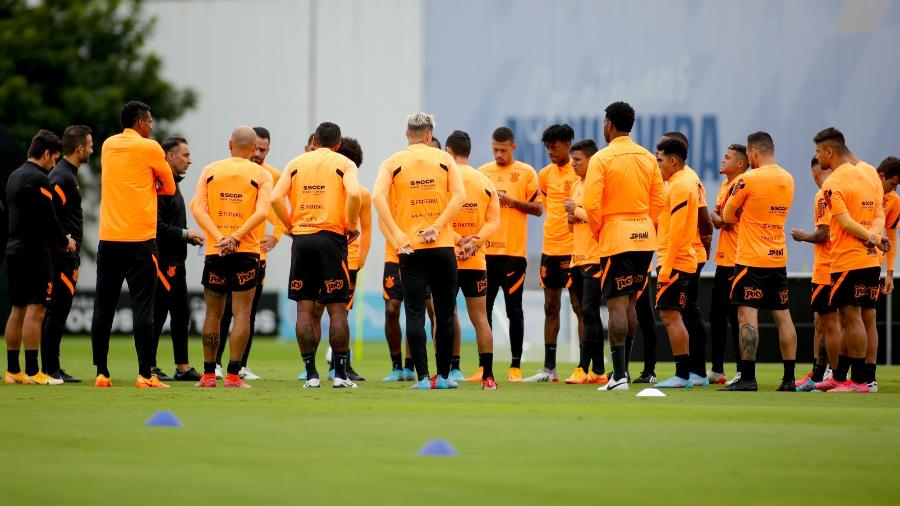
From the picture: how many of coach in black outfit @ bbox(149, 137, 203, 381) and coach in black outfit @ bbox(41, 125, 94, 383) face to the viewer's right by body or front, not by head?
2

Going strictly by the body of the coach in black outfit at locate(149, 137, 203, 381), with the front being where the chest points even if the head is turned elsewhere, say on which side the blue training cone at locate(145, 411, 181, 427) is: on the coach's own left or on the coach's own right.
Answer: on the coach's own right

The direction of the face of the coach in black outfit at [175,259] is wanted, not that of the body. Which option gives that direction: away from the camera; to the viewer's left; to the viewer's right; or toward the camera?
to the viewer's right

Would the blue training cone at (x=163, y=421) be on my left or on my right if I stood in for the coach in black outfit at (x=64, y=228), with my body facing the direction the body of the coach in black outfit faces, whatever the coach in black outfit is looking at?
on my right

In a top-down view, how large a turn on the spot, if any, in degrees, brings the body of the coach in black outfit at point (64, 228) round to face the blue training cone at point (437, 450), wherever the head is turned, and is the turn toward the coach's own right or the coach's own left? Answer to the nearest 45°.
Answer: approximately 90° to the coach's own right

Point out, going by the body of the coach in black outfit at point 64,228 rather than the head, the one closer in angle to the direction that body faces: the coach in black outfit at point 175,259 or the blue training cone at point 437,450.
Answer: the coach in black outfit

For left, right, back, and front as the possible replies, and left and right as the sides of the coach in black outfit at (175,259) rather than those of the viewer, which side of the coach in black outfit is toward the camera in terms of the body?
right

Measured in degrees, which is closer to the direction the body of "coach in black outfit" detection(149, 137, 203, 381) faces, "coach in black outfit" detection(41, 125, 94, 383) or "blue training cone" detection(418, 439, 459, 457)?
the blue training cone

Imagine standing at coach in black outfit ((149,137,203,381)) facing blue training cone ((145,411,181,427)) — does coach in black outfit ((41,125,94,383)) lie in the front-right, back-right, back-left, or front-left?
front-right

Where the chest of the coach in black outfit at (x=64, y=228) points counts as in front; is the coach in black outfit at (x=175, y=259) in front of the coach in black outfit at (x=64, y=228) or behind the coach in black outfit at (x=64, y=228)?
in front

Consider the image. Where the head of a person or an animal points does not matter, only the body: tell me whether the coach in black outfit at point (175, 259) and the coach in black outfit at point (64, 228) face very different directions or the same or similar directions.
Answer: same or similar directions

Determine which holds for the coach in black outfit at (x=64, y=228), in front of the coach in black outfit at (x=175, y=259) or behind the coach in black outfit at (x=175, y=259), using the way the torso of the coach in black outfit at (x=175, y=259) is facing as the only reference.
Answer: behind

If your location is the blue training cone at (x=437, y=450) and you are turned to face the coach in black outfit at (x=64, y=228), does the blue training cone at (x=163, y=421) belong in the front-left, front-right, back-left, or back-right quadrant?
front-left

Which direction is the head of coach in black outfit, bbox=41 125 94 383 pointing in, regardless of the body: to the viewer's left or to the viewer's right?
to the viewer's right

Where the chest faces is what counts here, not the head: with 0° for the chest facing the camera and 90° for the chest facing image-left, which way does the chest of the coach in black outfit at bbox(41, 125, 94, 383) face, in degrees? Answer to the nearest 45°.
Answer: approximately 270°
